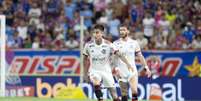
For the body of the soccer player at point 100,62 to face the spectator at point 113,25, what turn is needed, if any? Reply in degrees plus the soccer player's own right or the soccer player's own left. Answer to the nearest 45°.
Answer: approximately 180°

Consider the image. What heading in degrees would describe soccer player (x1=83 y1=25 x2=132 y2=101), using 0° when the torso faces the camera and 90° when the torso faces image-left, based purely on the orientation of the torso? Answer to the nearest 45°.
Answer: approximately 0°
